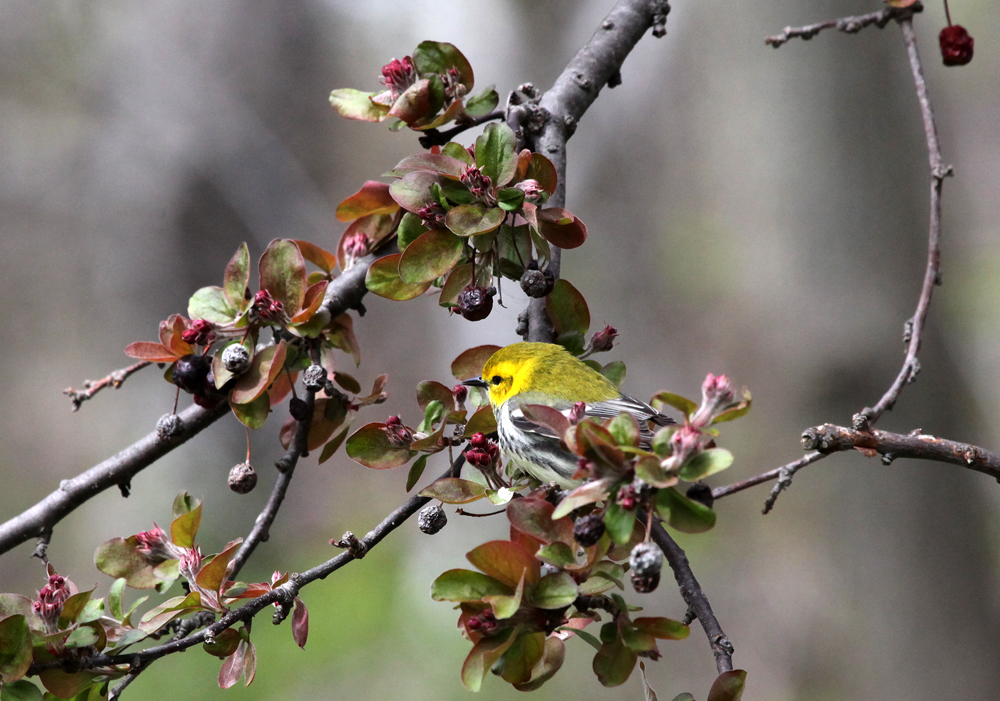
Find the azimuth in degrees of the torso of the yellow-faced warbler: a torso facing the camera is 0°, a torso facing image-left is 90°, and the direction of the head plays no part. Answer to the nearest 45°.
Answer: approximately 90°
